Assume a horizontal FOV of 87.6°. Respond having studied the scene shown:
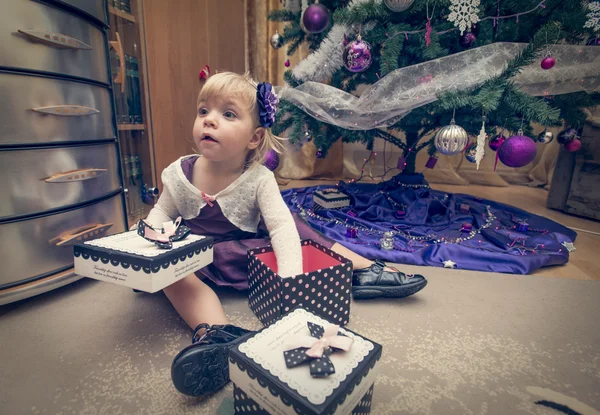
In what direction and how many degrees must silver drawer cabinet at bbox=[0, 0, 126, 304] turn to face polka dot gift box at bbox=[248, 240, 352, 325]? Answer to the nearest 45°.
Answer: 0° — it already faces it

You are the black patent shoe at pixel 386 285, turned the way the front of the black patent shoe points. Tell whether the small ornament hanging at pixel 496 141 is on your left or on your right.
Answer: on your left

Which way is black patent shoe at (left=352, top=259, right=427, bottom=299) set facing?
to the viewer's right

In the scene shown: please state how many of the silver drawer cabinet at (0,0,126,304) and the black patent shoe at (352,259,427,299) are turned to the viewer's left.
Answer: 0

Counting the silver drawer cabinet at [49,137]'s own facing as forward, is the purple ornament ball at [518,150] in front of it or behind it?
in front

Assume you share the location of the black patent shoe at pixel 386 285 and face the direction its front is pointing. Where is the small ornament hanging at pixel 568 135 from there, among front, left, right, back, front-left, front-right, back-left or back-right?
front-left

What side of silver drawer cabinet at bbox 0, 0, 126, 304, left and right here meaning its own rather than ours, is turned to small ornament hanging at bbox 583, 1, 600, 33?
front

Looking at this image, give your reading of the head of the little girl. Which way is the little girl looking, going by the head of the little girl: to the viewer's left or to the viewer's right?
to the viewer's left

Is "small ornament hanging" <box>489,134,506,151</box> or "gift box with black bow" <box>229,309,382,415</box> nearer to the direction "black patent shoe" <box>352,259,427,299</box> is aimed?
the small ornament hanging

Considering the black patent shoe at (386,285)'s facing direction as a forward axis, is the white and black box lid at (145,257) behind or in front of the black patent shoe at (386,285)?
behind
